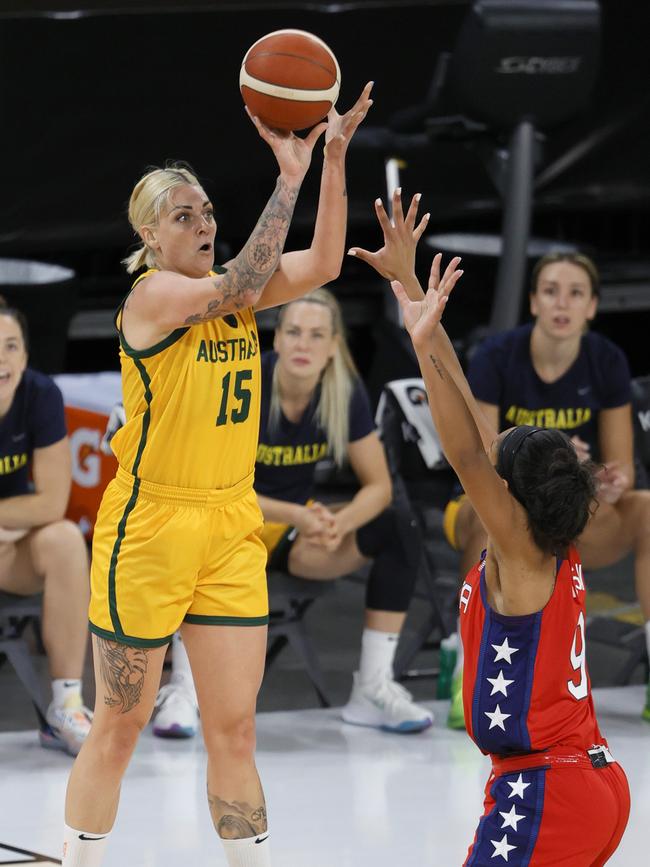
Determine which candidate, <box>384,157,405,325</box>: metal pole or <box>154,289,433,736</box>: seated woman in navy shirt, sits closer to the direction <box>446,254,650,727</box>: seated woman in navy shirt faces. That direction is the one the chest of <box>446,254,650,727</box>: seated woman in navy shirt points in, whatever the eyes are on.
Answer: the seated woman in navy shirt

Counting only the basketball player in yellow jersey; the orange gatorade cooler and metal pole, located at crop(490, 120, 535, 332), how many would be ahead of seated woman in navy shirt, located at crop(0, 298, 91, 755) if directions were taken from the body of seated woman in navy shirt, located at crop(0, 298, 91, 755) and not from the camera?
1

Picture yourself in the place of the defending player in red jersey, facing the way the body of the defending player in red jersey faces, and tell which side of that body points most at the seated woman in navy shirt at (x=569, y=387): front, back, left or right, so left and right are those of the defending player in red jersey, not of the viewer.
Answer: right

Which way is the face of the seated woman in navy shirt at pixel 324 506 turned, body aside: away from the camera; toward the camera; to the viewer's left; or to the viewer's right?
toward the camera

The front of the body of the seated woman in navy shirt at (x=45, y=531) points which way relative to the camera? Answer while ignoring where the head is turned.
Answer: toward the camera

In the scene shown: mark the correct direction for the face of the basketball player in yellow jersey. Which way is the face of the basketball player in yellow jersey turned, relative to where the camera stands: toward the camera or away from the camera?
toward the camera

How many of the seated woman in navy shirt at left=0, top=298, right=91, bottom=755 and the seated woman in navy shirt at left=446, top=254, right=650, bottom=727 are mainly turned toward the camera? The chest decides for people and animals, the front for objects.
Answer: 2

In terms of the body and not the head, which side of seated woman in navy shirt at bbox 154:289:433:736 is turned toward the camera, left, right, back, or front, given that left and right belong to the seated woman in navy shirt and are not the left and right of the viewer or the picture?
front

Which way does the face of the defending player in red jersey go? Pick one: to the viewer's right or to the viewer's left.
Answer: to the viewer's left

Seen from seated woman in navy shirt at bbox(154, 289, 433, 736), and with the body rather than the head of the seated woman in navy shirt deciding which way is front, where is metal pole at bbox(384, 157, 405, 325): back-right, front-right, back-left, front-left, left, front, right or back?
back

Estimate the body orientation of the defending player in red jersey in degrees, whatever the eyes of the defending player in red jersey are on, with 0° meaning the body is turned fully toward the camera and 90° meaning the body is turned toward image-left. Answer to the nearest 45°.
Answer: approximately 90°

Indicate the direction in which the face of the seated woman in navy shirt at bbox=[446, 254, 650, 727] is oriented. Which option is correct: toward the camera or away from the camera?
toward the camera

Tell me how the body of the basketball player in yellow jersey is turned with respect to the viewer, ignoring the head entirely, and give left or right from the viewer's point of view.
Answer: facing the viewer and to the right of the viewer
